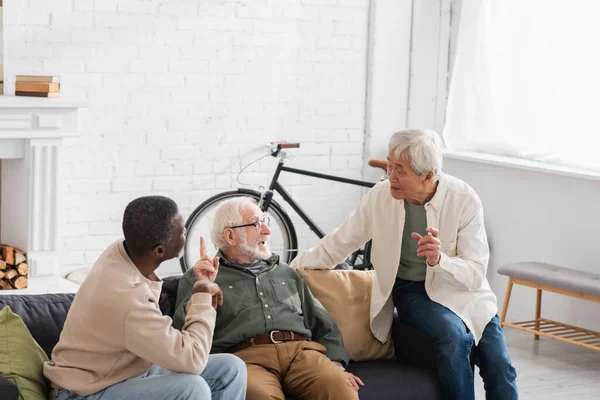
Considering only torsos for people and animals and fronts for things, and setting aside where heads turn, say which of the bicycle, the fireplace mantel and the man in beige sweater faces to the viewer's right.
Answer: the man in beige sweater

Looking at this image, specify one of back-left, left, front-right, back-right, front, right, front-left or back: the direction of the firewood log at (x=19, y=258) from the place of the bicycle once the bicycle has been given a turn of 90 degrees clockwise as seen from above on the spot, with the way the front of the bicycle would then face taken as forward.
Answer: back-left

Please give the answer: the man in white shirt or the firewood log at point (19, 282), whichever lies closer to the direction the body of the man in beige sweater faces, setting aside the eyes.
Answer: the man in white shirt

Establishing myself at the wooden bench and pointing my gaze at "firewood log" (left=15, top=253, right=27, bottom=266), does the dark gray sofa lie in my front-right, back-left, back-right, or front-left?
front-left

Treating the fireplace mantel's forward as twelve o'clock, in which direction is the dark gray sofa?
The dark gray sofa is roughly at 11 o'clock from the fireplace mantel.

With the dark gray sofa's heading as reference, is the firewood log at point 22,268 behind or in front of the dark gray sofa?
behind

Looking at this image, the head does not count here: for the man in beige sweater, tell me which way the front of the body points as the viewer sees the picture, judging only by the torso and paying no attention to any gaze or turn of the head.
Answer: to the viewer's right

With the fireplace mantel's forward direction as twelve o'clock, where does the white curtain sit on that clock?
The white curtain is roughly at 9 o'clock from the fireplace mantel.

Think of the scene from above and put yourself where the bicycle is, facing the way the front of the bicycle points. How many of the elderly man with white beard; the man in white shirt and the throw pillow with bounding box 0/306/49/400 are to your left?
3

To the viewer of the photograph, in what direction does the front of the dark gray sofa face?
facing the viewer

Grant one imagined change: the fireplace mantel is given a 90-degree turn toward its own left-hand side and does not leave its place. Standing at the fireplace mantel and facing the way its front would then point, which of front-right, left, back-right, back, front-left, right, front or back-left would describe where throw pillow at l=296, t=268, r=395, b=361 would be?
front-right

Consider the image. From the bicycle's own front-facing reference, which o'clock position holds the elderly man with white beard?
The elderly man with white beard is roughly at 9 o'clock from the bicycle.

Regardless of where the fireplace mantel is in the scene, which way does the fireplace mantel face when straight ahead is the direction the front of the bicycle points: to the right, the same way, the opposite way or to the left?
to the left

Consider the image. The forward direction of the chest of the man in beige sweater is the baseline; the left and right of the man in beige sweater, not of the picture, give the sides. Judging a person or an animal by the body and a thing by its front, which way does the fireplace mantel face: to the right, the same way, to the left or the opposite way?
to the right

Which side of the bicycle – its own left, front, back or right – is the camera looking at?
left

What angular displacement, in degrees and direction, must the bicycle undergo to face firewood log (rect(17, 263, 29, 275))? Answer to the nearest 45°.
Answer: approximately 45° to its left

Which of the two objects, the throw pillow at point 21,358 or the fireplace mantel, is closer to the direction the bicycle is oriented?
the fireplace mantel

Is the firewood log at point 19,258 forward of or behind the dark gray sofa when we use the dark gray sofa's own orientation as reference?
behind
